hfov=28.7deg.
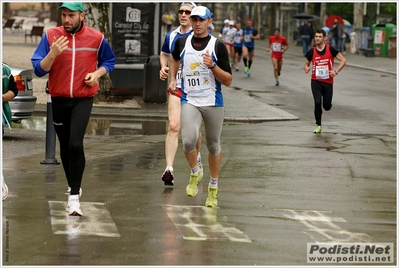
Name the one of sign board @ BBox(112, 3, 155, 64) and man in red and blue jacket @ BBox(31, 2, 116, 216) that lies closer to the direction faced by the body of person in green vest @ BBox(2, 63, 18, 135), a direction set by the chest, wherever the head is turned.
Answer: the man in red and blue jacket

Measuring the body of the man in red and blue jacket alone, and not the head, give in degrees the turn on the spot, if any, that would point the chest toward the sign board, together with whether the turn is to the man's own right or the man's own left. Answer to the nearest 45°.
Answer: approximately 180°

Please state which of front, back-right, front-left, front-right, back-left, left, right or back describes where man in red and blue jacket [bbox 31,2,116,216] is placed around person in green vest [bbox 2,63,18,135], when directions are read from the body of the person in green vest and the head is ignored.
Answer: front-left

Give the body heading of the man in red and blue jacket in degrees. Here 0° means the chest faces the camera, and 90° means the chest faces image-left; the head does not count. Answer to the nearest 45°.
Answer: approximately 0°

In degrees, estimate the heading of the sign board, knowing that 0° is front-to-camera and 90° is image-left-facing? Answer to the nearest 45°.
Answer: approximately 0°

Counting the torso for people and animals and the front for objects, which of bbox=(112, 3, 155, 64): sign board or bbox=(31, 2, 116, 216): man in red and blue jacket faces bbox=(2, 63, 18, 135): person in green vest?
the sign board

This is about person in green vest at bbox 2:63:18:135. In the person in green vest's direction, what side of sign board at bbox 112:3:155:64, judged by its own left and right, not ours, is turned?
front
